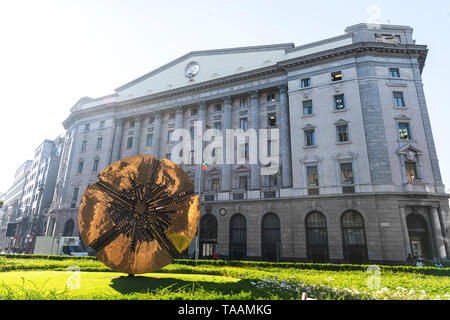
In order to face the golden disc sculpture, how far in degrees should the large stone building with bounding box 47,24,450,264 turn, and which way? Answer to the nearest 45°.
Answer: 0° — it already faces it

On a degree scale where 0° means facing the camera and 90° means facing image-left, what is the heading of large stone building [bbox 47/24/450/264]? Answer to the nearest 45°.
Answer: approximately 45°
